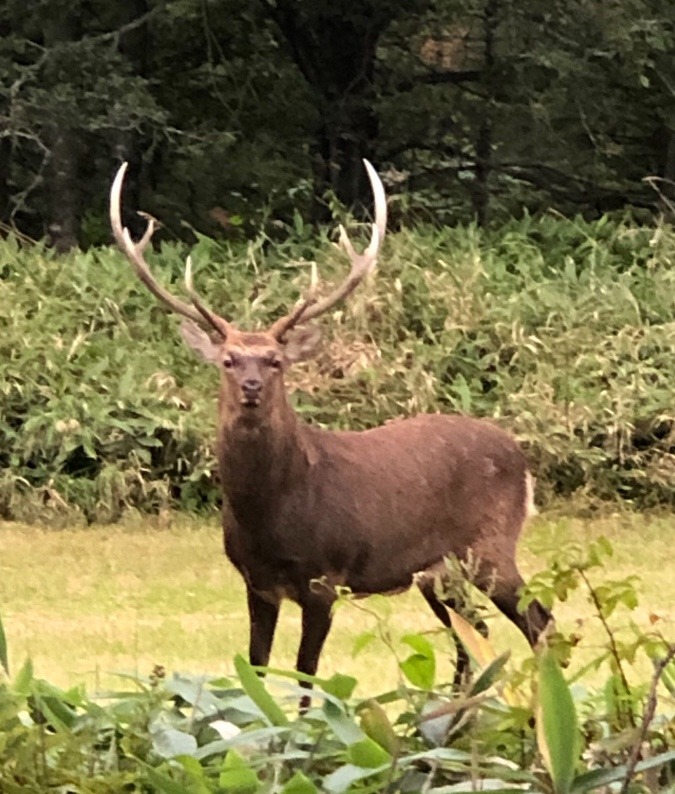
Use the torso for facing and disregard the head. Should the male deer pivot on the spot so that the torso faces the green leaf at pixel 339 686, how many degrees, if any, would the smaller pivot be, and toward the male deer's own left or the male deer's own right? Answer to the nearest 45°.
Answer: approximately 45° to the male deer's own left

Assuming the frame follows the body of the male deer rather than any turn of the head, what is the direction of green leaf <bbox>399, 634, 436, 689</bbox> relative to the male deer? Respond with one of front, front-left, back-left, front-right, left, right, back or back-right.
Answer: front-left

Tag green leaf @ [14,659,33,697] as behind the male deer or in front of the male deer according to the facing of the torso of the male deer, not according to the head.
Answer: in front

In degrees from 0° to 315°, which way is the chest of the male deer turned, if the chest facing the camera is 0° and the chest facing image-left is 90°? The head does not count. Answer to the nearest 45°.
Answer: approximately 45°

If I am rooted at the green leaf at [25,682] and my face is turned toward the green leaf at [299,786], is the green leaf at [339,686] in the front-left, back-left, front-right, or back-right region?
front-left
